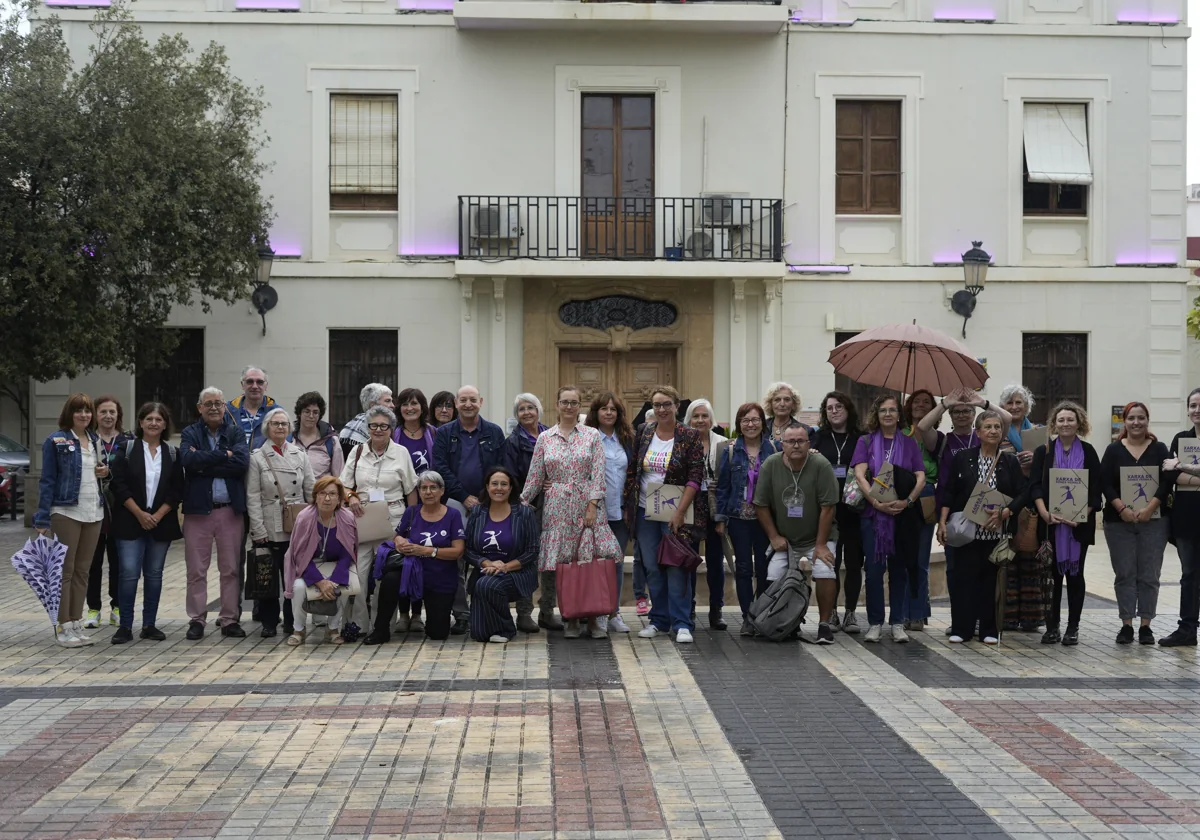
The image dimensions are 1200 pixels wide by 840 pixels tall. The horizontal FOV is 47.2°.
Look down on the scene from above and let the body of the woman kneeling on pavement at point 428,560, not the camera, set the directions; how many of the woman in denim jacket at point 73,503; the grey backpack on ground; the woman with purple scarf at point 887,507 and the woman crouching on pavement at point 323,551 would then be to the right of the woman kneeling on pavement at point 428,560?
2

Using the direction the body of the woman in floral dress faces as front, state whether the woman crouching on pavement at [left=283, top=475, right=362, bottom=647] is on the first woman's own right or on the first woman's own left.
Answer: on the first woman's own right

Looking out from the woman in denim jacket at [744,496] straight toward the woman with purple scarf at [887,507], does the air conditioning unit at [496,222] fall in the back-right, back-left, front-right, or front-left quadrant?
back-left

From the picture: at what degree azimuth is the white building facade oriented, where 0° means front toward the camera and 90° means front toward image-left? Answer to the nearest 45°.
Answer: approximately 0°

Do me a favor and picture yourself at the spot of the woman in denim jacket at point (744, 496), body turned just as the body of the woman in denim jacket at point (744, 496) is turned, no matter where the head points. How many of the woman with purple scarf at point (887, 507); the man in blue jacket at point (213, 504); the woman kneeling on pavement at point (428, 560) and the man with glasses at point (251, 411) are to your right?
3

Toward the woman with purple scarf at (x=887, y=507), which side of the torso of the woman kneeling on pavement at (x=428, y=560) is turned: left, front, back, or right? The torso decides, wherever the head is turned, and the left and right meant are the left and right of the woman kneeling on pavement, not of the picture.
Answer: left

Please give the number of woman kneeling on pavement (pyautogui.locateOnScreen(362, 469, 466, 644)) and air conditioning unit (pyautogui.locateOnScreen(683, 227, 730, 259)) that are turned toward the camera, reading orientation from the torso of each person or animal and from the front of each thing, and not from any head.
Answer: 2

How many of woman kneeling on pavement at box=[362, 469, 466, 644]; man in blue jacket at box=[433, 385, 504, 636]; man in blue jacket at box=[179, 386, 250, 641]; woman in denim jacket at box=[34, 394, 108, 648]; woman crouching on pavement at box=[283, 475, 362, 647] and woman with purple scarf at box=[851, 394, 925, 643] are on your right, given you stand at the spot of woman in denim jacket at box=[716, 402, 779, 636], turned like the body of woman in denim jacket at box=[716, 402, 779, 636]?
5
